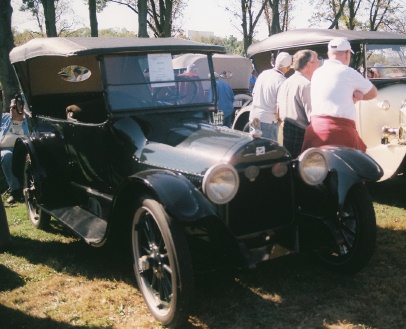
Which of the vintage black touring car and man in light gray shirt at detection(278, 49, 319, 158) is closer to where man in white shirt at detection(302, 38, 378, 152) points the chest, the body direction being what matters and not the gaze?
the man in light gray shirt

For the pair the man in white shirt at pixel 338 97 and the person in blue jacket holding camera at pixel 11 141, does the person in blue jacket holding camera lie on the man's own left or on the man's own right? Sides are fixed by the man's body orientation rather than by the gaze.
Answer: on the man's own left

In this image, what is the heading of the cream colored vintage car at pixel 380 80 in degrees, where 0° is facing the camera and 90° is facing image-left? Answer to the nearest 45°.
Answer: approximately 315°

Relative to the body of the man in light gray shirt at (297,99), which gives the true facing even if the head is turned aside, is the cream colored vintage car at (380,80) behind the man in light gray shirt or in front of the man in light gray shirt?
in front

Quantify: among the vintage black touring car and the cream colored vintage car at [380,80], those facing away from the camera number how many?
0

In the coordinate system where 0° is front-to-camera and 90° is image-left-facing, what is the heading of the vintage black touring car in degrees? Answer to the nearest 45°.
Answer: approximately 315°

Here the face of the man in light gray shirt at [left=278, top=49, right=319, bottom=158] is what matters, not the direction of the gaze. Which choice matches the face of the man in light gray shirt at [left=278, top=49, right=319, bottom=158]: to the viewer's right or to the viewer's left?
to the viewer's right

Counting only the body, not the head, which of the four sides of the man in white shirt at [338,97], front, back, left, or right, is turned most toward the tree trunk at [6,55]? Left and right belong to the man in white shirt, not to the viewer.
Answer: left

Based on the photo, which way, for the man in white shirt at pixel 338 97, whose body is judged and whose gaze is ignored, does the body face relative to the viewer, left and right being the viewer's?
facing away from the viewer and to the right of the viewer
